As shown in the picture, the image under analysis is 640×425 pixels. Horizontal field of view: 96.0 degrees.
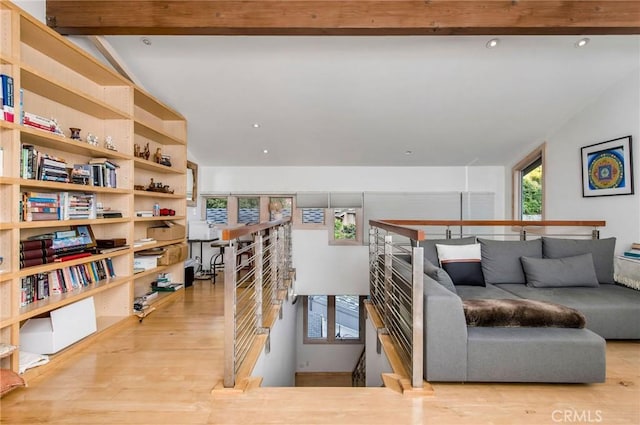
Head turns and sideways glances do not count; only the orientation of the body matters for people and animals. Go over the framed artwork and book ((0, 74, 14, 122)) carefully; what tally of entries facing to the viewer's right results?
1

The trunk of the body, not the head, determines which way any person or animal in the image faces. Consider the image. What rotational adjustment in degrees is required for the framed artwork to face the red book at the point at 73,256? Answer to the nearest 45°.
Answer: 0° — it already faces it

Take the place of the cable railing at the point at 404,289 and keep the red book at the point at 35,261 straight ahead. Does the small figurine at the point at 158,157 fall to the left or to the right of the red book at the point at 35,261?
right

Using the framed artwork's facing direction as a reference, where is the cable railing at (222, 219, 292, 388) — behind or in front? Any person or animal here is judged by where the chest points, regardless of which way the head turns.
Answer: in front

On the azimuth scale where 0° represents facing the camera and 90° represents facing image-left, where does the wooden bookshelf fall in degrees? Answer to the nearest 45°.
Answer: approximately 315°

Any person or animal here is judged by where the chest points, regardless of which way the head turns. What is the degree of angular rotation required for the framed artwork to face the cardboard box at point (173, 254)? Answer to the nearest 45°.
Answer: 0° — it already faces it

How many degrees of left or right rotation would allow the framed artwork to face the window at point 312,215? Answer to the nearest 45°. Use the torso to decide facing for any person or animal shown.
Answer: approximately 45° to its right

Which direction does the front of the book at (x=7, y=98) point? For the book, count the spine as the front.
to the viewer's right

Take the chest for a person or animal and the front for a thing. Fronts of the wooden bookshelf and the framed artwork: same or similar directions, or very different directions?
very different directions

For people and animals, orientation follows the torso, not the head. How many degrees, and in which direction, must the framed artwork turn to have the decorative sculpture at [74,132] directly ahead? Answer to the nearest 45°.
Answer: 0° — it already faces it

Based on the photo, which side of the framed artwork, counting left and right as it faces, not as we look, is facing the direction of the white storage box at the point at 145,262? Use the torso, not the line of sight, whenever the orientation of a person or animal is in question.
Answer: front

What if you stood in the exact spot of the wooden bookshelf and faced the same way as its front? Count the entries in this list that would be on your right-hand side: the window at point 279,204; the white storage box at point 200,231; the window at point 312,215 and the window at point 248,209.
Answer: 0

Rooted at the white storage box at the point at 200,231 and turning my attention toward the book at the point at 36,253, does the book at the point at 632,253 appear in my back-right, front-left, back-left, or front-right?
front-left

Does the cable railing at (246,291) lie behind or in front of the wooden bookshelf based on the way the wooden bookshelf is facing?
in front
